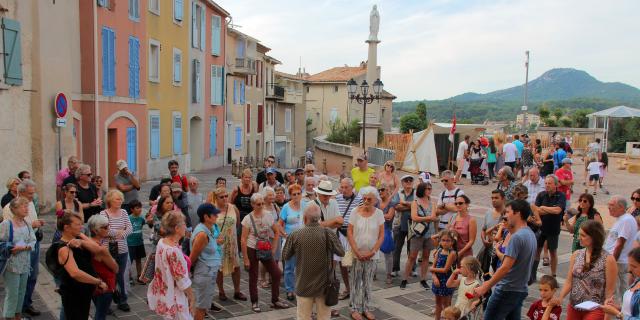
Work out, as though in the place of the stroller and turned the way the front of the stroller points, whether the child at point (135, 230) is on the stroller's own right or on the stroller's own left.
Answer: on the stroller's own right

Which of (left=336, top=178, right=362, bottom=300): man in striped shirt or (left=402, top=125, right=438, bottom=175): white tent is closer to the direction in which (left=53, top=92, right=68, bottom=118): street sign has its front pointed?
the man in striped shirt

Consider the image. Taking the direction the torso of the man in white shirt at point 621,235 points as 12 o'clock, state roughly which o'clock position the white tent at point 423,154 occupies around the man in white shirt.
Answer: The white tent is roughly at 2 o'clock from the man in white shirt.

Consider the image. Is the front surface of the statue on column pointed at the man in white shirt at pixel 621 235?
yes

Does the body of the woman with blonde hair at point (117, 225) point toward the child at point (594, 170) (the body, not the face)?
no

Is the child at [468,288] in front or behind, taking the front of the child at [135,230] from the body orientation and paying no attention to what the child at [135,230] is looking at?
in front

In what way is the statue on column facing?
toward the camera

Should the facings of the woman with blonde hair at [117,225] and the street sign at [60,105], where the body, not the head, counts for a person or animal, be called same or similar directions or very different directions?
same or similar directions

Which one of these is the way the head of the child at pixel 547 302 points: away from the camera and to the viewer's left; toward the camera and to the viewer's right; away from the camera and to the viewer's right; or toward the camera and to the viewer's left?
toward the camera and to the viewer's left

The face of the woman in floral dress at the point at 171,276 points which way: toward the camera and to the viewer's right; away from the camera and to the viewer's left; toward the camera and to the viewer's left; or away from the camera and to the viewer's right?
away from the camera and to the viewer's right

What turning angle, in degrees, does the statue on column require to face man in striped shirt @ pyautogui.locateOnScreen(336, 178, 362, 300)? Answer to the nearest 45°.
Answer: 0° — it already faces them

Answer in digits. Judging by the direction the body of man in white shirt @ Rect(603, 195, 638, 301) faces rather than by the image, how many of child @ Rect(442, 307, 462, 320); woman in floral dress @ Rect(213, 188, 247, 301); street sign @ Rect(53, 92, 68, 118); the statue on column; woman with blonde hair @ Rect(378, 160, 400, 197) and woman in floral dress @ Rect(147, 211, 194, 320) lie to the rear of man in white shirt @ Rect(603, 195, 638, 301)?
0

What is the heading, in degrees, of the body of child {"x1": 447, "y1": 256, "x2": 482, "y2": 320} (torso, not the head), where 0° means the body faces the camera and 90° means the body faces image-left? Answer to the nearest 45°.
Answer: approximately 45°
